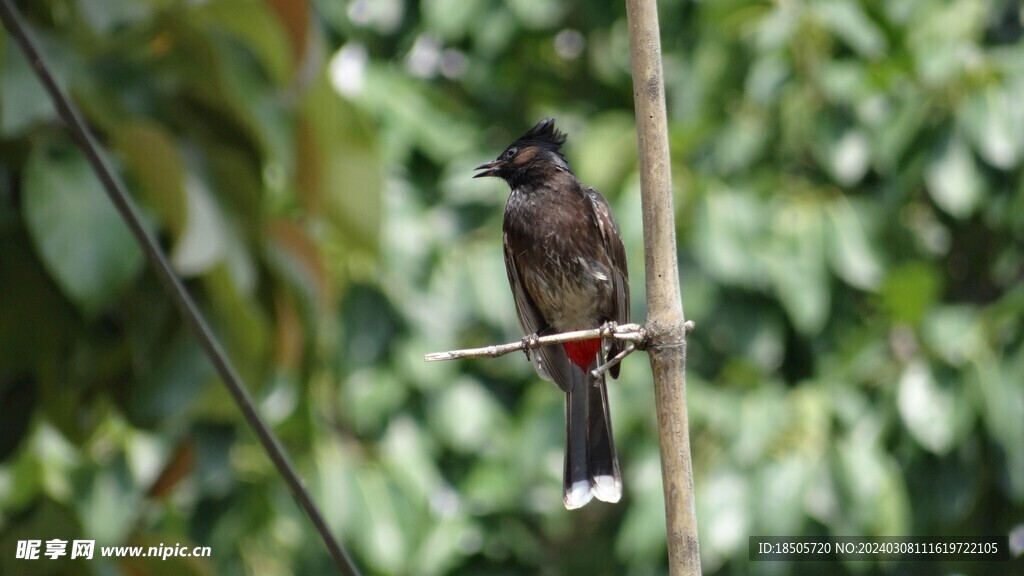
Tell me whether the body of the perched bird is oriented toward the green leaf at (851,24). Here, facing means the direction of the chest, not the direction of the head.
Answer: no

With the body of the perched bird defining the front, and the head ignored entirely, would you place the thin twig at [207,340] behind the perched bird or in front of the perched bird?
in front

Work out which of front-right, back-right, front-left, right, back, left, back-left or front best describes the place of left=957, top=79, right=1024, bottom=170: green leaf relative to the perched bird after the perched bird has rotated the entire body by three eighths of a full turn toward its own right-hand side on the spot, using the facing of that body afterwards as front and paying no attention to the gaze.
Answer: front-right

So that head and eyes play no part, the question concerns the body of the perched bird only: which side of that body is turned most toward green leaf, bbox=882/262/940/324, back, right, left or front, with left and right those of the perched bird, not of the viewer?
back

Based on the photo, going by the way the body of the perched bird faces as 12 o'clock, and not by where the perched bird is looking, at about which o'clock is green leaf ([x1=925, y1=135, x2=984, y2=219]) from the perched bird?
The green leaf is roughly at 6 o'clock from the perched bird.

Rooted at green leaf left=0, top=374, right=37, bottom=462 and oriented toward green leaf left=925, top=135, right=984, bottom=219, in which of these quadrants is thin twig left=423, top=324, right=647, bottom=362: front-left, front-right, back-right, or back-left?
front-right

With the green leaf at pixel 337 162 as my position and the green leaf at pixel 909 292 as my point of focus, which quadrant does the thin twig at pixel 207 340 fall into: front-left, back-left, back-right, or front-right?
back-right

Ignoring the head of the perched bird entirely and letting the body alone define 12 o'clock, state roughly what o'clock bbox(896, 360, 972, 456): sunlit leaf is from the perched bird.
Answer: The sunlit leaf is roughly at 6 o'clock from the perched bird.
